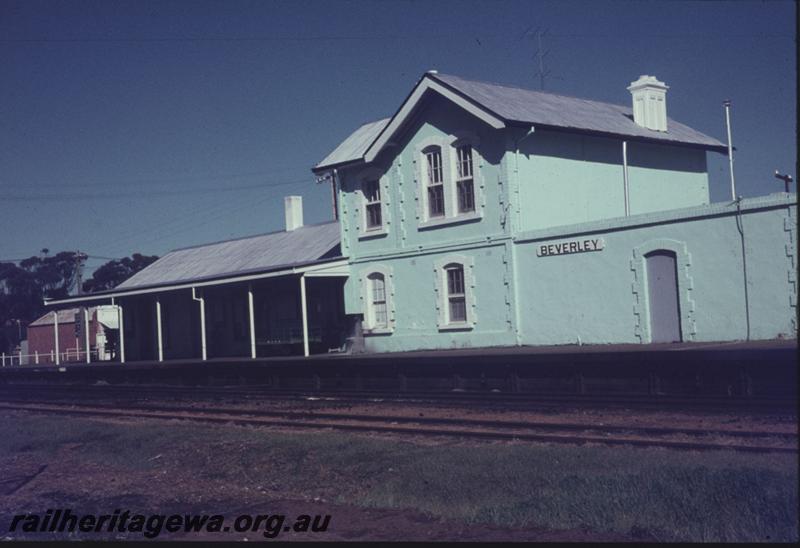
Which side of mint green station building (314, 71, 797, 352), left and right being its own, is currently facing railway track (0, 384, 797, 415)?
front

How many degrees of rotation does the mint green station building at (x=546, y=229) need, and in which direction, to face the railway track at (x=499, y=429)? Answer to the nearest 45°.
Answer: approximately 45° to its left
